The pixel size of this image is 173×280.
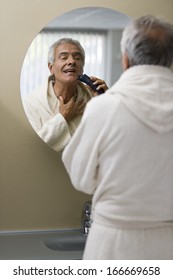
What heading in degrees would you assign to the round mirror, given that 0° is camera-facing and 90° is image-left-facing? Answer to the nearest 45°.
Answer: approximately 0°
